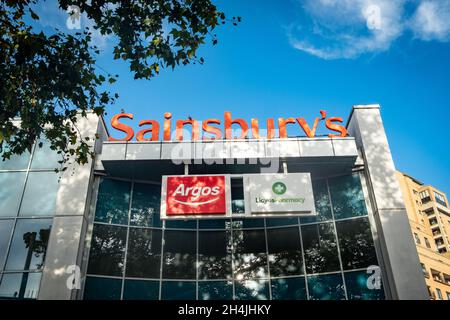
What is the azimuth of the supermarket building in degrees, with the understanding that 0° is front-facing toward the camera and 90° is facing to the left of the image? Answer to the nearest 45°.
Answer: approximately 0°
